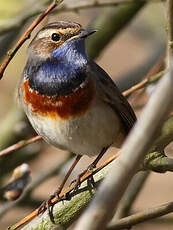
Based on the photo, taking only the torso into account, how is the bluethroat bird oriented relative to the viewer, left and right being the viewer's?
facing the viewer and to the left of the viewer

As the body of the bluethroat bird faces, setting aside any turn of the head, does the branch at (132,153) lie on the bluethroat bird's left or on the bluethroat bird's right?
on the bluethroat bird's left

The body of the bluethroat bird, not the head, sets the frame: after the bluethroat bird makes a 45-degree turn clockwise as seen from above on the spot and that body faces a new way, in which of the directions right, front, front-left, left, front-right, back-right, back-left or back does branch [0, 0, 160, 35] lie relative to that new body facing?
right
